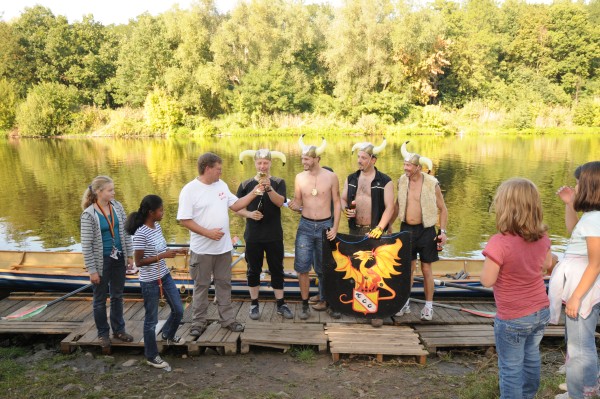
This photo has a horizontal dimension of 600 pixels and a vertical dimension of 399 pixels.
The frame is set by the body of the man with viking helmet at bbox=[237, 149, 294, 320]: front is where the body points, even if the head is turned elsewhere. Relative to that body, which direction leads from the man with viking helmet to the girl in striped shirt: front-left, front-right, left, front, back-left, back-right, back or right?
front-right

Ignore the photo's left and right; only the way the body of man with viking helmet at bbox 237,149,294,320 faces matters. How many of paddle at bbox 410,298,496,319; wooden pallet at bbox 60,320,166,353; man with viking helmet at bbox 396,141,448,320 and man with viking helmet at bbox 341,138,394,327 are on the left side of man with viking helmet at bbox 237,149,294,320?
3

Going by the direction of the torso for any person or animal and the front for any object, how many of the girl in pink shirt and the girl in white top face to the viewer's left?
1

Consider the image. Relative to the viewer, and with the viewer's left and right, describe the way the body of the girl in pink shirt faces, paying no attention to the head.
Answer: facing away from the viewer

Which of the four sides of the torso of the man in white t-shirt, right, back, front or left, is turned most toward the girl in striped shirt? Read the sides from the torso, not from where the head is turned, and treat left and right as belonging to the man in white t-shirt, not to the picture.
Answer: right

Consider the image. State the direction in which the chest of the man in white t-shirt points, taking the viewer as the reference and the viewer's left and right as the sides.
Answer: facing the viewer and to the right of the viewer

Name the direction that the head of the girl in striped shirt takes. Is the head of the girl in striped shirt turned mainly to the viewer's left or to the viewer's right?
to the viewer's right

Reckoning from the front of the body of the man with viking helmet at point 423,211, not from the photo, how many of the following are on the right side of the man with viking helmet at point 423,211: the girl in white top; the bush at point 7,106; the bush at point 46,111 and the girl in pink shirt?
2

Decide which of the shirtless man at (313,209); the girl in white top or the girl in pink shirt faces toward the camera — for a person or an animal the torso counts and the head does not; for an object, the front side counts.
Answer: the shirtless man

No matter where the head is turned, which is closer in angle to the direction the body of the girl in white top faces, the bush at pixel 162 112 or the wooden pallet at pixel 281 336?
the wooden pallet

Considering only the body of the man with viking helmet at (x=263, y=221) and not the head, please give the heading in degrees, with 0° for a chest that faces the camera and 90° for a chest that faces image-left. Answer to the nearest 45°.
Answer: approximately 0°

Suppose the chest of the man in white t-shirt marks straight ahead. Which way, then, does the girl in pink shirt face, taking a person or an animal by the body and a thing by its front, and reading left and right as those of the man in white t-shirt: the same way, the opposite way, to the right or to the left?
to the left
